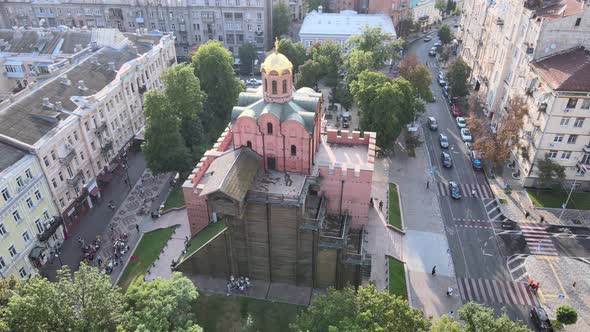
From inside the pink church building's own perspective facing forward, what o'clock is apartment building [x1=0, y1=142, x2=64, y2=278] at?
The apartment building is roughly at 3 o'clock from the pink church building.

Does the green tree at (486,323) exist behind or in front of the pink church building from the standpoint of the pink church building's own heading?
in front

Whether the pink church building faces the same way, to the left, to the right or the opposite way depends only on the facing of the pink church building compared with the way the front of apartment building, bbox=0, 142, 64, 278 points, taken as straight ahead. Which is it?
to the right

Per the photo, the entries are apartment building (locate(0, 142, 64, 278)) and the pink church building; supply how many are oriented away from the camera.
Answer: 0

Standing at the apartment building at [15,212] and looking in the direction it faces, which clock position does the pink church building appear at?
The pink church building is roughly at 12 o'clock from the apartment building.

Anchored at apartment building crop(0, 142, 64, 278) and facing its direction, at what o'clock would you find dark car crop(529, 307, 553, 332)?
The dark car is roughly at 12 o'clock from the apartment building.

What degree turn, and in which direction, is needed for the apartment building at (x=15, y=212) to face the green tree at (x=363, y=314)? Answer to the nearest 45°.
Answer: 0° — it already faces it

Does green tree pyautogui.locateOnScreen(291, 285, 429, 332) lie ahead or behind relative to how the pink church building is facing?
ahead

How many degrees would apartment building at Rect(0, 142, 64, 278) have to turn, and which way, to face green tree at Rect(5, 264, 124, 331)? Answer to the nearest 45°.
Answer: approximately 45° to its right

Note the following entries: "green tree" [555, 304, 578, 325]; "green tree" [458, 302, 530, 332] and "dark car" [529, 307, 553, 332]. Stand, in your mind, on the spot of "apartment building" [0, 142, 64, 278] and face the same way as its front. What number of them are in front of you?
3

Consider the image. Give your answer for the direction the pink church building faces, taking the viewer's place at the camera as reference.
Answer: facing the viewer

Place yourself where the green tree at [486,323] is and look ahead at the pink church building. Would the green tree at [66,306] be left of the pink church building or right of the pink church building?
left

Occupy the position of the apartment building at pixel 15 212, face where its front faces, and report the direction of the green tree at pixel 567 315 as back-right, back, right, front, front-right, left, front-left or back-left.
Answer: front

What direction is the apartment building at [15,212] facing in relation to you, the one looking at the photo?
facing the viewer and to the right of the viewer

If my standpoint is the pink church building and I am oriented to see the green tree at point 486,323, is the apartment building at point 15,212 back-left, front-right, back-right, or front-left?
back-right

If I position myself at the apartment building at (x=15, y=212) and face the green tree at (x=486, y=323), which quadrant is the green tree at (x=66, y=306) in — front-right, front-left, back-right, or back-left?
front-right
